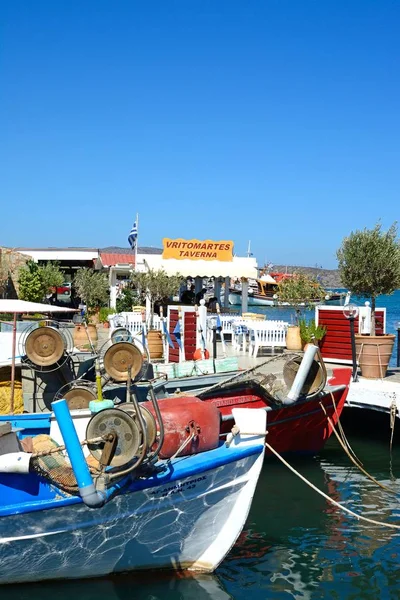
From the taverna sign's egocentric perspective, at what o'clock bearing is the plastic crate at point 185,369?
The plastic crate is roughly at 12 o'clock from the taverna sign.

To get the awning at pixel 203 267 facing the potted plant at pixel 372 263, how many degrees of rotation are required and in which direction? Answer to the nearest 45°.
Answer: approximately 45° to its left

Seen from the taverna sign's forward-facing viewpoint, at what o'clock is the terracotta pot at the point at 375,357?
The terracotta pot is roughly at 11 o'clock from the taverna sign.

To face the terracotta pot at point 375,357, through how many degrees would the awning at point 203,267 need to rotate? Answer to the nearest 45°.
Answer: approximately 45° to its left

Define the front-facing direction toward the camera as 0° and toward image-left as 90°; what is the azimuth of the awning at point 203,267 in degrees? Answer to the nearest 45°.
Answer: approximately 0°

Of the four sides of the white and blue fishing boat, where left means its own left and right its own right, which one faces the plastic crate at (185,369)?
left

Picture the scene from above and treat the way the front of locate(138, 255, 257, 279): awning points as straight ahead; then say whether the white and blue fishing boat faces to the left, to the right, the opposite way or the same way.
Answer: to the left

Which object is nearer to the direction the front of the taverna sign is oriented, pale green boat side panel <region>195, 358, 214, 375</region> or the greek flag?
the pale green boat side panel

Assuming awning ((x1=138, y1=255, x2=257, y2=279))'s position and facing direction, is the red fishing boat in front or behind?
in front

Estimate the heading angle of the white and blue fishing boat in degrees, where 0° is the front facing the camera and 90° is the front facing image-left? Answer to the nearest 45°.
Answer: approximately 270°
